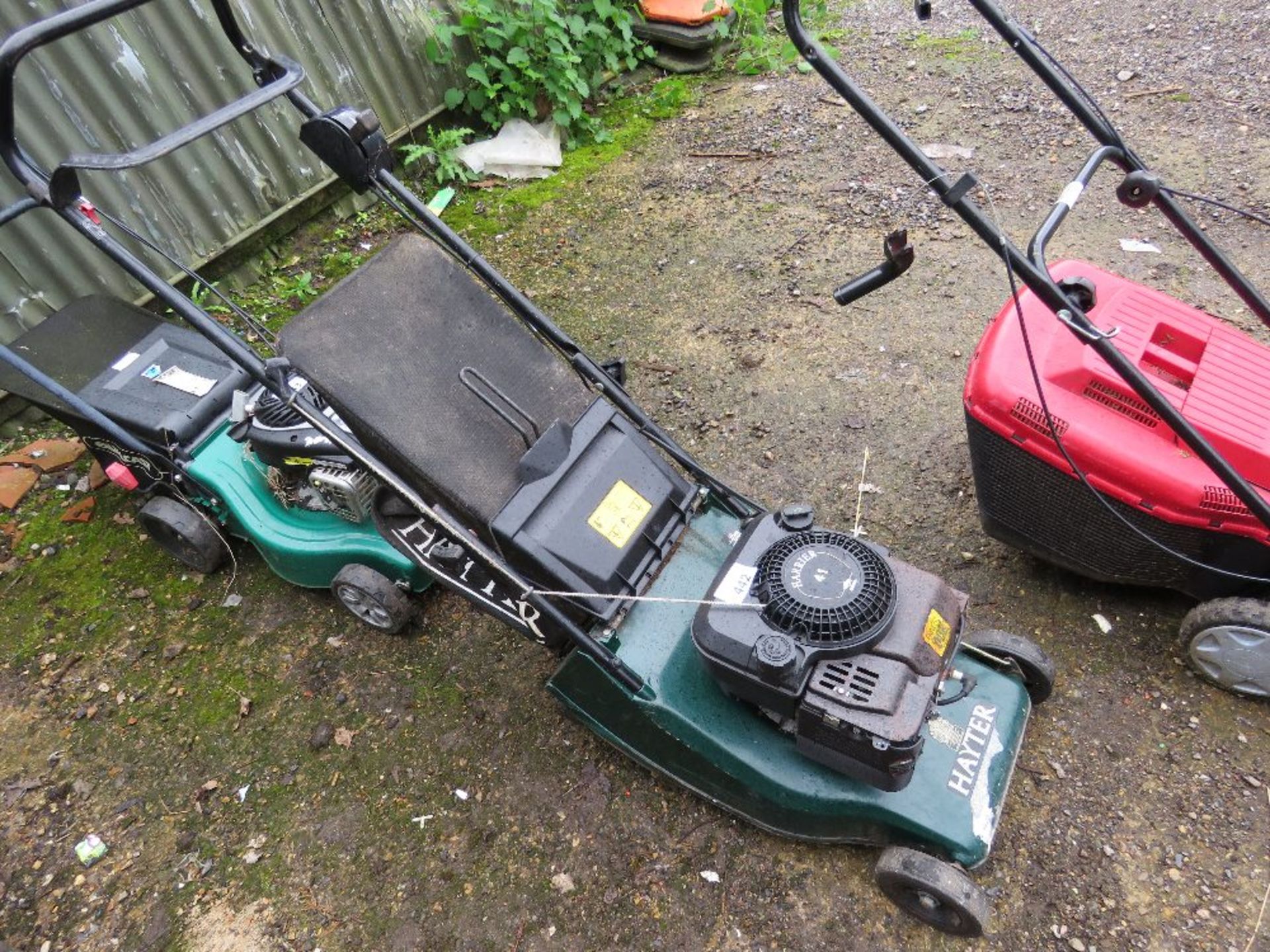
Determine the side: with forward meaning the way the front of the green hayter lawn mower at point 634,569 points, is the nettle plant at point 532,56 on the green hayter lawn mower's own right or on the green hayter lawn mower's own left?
on the green hayter lawn mower's own left

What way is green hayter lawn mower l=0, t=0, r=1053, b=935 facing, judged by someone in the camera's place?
facing the viewer and to the right of the viewer

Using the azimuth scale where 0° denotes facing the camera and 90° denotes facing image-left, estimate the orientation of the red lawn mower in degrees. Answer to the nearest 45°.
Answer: approximately 315°

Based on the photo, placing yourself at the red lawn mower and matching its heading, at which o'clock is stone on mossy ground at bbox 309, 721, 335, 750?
The stone on mossy ground is roughly at 4 o'clock from the red lawn mower.

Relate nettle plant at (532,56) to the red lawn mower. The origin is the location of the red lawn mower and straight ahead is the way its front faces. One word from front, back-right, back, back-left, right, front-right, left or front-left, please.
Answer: back

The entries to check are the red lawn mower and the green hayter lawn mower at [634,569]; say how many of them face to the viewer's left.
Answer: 0

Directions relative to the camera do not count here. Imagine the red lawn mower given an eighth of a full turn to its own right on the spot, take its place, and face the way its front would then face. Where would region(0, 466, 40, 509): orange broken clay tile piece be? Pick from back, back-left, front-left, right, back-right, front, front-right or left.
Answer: right

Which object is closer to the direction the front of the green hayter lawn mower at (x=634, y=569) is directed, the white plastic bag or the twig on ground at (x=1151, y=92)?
the twig on ground

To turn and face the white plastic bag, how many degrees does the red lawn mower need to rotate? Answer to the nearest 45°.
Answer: approximately 180°

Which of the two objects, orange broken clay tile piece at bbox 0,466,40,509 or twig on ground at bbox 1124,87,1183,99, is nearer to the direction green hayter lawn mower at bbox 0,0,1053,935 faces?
the twig on ground

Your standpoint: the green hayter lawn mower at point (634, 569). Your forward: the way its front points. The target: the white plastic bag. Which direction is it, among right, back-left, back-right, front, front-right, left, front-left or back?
back-left

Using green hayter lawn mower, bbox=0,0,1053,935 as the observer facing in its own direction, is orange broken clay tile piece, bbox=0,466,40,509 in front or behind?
behind
